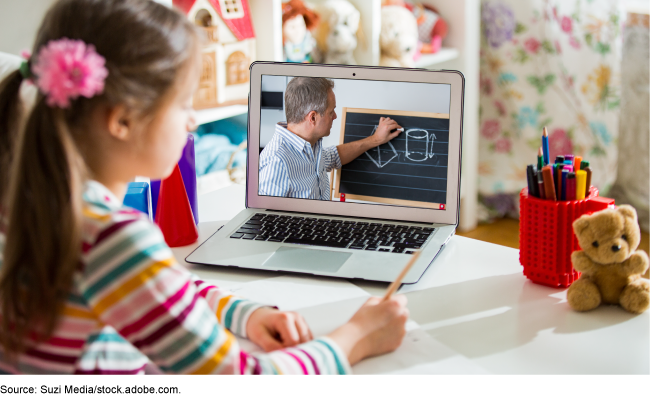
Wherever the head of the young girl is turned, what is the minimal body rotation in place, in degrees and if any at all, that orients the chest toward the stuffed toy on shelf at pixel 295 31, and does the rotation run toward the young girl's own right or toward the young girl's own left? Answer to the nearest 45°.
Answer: approximately 45° to the young girl's own left

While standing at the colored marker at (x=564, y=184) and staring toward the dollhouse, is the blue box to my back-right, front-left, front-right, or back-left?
front-left

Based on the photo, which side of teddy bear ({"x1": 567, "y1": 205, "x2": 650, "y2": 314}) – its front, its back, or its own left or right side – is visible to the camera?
front

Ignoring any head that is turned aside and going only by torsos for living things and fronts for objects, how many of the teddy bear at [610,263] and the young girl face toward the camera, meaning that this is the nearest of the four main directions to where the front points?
1

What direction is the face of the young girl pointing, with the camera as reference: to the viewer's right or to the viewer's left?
to the viewer's right

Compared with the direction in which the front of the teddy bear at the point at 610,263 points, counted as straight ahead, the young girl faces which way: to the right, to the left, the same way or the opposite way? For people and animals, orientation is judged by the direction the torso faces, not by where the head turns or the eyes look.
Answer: the opposite way

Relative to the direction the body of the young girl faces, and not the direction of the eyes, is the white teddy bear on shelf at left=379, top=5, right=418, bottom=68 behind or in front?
in front

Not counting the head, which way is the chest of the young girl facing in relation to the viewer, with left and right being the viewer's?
facing away from the viewer and to the right of the viewer

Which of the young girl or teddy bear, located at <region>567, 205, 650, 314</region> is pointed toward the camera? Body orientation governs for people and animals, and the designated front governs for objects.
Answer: the teddy bear

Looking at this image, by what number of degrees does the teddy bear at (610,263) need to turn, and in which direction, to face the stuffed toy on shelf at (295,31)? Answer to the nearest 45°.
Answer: approximately 135° to its right
